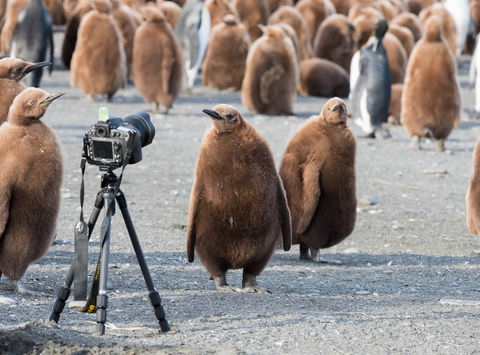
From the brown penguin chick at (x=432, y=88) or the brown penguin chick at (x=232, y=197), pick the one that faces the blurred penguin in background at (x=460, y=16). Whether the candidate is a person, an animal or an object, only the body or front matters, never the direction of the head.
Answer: the brown penguin chick at (x=432, y=88)

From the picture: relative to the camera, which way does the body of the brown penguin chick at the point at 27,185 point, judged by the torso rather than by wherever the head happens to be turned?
to the viewer's right

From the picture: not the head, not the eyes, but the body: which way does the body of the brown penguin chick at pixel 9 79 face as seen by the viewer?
to the viewer's right

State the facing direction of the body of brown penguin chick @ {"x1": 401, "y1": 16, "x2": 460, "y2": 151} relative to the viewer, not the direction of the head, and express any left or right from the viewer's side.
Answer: facing away from the viewer

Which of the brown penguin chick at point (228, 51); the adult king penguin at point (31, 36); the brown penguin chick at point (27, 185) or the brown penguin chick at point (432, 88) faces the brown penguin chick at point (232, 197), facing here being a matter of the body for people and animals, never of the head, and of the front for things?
the brown penguin chick at point (27, 185)

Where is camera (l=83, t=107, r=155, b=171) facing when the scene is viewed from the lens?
facing away from the viewer and to the right of the viewer

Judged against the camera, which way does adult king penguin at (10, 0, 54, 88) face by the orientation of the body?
away from the camera
